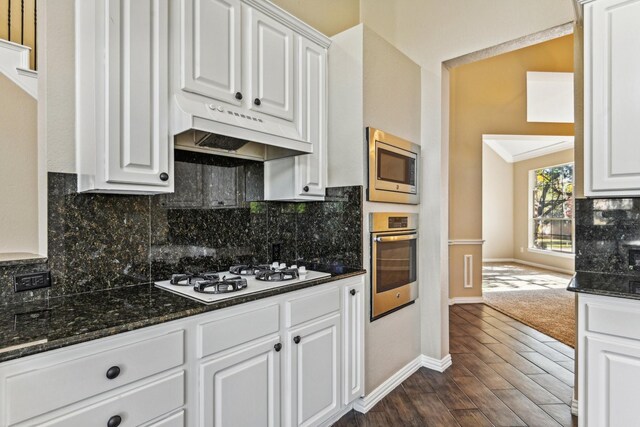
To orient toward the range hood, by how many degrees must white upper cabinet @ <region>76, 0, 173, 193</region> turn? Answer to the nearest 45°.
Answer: approximately 45° to its left

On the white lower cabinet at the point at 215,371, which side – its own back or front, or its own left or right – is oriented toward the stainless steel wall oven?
left

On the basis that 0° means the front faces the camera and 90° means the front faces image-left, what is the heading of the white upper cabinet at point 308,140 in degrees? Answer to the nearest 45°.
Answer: approximately 315°

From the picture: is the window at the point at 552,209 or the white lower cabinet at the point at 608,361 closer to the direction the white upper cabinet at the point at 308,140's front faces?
the white lower cabinet

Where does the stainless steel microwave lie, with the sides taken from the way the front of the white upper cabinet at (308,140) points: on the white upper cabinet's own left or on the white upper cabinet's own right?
on the white upper cabinet's own left

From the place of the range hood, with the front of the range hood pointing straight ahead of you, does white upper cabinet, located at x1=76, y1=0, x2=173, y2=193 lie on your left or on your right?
on your right

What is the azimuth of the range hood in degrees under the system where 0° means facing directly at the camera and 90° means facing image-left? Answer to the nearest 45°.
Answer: approximately 315°

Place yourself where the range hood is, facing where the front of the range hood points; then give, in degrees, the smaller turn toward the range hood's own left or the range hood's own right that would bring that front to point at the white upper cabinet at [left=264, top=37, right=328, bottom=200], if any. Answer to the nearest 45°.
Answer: approximately 90° to the range hood's own left

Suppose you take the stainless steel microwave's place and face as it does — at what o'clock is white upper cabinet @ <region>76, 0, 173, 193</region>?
The white upper cabinet is roughly at 3 o'clock from the stainless steel microwave.

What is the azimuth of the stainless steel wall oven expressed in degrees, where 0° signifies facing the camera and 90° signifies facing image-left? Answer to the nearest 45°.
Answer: approximately 315°
